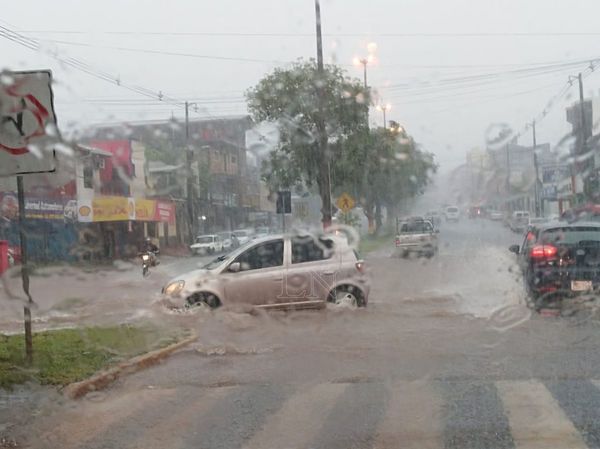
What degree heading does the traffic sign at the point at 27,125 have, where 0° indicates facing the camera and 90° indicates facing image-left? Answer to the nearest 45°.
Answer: approximately 0°

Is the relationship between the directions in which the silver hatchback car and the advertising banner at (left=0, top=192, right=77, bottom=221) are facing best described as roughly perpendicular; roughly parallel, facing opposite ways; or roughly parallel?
roughly perpendicular

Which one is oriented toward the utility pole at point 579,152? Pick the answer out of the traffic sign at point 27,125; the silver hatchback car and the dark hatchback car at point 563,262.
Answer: the dark hatchback car

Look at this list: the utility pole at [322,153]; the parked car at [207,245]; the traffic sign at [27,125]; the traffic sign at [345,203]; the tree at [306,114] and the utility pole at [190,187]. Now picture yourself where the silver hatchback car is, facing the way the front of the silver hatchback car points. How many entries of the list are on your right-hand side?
5

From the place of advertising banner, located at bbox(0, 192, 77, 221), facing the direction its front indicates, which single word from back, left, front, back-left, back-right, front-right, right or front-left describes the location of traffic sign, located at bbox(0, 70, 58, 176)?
front

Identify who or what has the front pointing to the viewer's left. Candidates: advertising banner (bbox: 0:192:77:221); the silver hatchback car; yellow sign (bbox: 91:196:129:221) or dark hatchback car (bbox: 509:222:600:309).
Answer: the silver hatchback car

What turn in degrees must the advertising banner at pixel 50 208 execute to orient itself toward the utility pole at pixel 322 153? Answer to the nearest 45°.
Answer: approximately 45° to its left

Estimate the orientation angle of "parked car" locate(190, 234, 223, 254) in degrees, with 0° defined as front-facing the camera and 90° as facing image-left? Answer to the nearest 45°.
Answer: approximately 45°

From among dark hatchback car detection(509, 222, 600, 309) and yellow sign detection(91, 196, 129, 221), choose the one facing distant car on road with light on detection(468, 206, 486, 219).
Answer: the dark hatchback car

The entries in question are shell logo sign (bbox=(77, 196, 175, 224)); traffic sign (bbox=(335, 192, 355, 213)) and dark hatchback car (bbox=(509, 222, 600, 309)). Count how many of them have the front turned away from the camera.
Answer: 1

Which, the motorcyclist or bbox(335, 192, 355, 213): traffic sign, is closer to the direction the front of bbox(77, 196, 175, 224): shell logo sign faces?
the motorcyclist

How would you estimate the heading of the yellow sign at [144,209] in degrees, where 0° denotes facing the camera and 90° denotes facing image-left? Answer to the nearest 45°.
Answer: approximately 0°

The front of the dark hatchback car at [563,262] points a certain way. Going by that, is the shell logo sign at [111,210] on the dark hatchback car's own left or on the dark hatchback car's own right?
on the dark hatchback car's own left
